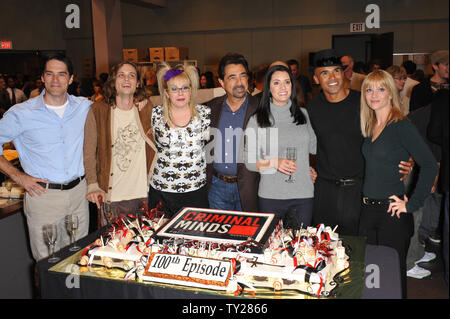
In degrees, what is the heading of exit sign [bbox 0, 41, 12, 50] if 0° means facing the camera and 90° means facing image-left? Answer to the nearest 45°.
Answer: approximately 0°

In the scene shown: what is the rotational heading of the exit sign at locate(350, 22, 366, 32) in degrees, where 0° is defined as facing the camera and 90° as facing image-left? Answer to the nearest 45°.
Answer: approximately 0°

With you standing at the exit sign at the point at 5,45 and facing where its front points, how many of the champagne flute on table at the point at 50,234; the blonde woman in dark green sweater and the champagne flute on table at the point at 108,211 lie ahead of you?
3

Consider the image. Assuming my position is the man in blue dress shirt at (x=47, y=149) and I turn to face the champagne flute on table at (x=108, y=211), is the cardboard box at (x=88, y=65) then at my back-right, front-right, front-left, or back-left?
back-left

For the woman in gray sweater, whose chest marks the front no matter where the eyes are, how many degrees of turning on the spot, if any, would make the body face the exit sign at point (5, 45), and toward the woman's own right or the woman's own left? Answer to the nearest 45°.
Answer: approximately 135° to the woman's own right

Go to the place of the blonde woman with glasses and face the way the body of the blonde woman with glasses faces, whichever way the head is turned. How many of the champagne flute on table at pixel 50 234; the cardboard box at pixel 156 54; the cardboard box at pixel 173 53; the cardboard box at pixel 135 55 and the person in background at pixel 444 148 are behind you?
3

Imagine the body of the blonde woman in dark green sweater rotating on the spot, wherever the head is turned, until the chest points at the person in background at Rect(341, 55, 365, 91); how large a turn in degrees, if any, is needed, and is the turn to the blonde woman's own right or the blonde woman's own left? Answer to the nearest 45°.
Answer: approximately 135° to the blonde woman's own right

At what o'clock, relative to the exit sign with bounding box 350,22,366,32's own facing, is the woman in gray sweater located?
The woman in gray sweater is roughly at 12 o'clock from the exit sign.

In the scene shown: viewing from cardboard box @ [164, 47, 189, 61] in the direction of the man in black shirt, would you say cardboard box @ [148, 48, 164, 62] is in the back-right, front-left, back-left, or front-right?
back-right

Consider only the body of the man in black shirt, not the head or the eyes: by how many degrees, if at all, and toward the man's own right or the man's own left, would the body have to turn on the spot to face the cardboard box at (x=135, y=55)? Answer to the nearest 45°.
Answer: approximately 135° to the man's own right

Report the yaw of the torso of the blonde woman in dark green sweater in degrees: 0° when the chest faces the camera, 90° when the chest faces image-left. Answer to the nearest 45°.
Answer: approximately 45°
